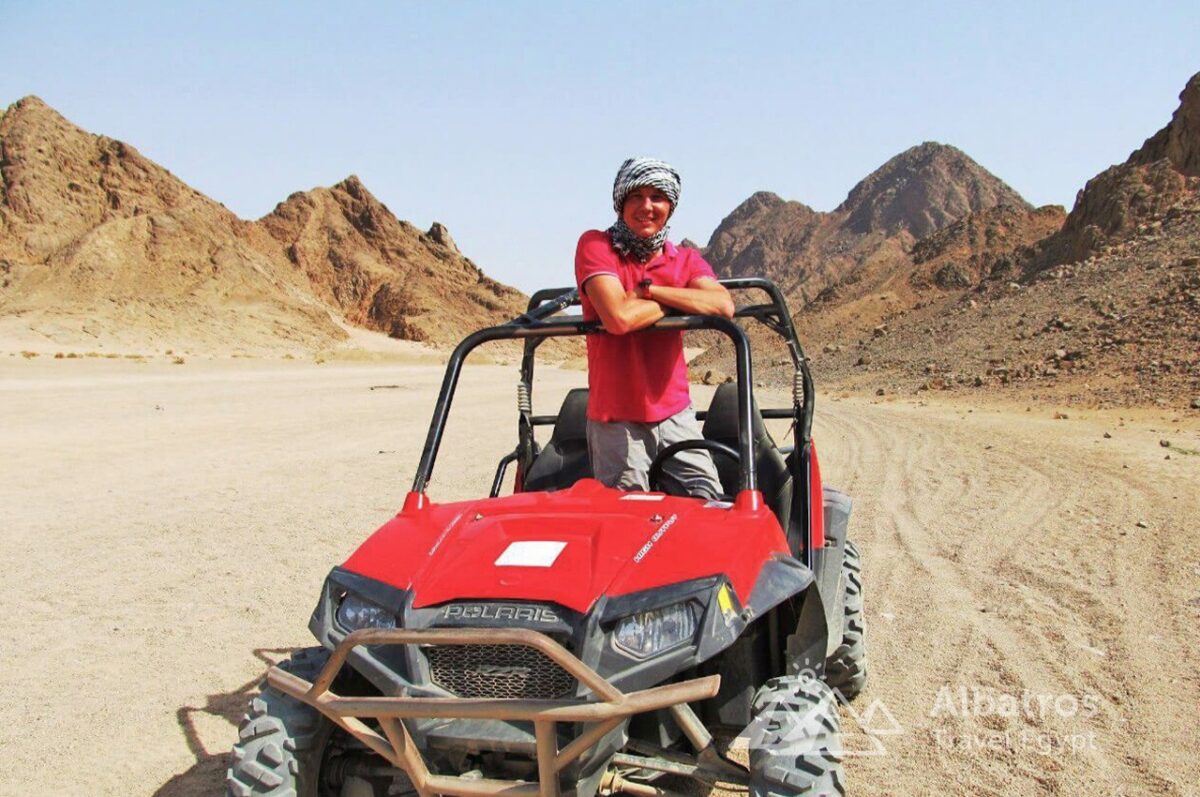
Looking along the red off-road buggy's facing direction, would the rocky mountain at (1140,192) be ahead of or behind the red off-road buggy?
behind

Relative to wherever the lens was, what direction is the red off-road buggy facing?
facing the viewer and to the left of the viewer

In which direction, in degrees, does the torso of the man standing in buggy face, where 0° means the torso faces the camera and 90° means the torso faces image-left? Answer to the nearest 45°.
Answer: approximately 0°

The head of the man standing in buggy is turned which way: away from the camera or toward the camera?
toward the camera

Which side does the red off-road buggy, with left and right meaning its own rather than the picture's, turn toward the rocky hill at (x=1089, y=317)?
back

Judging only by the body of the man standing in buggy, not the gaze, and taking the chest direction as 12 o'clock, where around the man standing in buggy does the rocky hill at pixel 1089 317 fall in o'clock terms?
The rocky hill is roughly at 7 o'clock from the man standing in buggy.
